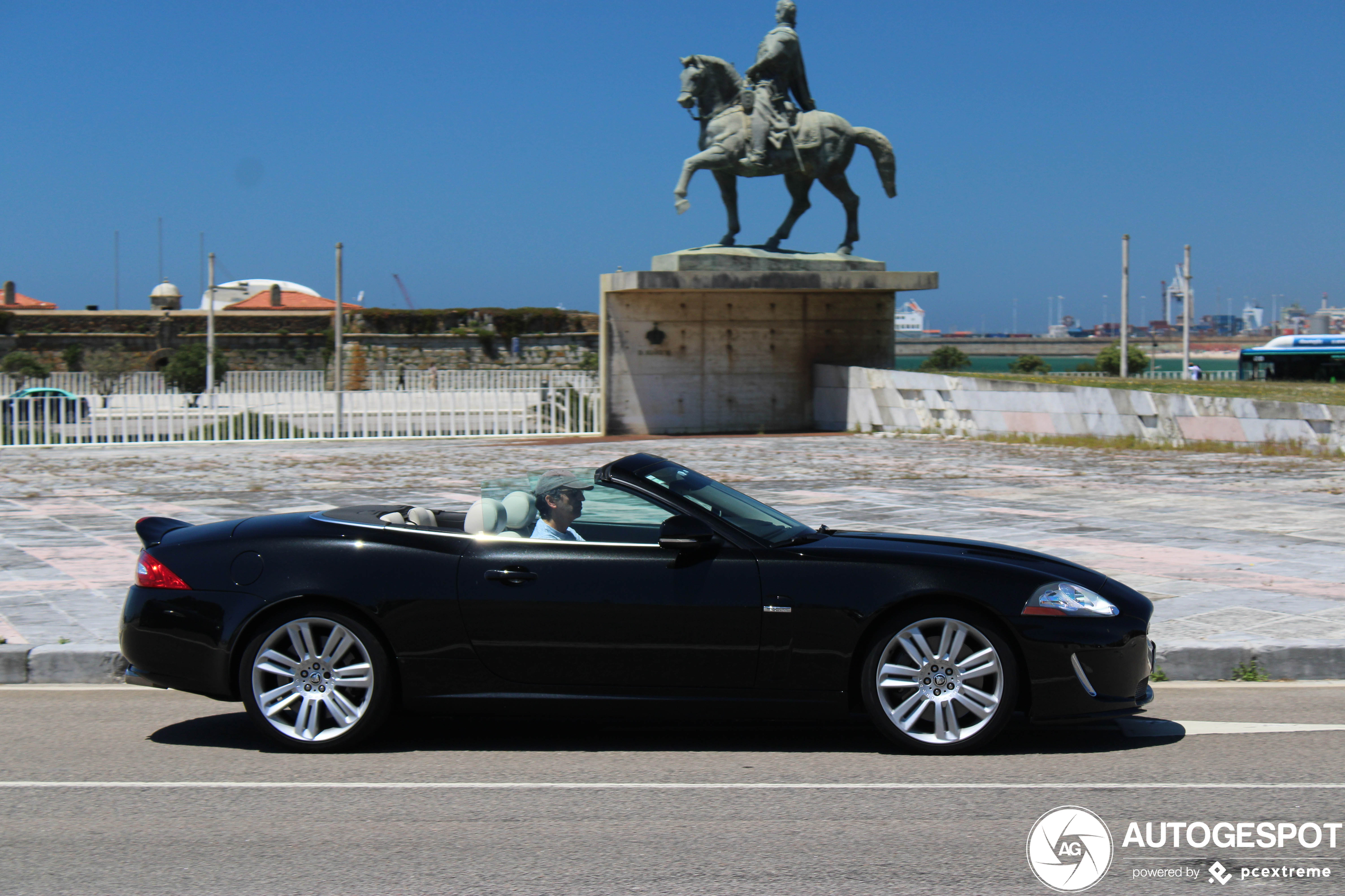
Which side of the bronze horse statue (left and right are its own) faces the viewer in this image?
left

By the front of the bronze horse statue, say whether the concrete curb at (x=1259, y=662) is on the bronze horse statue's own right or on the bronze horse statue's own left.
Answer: on the bronze horse statue's own left

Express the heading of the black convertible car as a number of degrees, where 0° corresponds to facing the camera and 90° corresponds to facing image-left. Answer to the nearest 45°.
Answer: approximately 270°

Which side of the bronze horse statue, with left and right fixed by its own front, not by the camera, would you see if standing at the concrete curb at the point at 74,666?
left

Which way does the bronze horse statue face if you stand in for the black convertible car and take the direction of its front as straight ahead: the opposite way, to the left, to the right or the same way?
the opposite way

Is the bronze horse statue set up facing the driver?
no

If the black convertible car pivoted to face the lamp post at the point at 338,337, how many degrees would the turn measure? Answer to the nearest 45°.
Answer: approximately 90° to its left

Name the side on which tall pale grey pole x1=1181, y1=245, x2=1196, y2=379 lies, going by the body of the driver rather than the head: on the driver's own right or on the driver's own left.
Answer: on the driver's own left

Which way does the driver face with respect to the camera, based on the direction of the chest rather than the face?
to the viewer's right

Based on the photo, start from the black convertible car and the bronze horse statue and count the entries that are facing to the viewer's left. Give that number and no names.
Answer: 1

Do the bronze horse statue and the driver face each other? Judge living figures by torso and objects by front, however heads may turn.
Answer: no

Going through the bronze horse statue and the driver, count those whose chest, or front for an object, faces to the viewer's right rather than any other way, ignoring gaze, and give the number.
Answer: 1

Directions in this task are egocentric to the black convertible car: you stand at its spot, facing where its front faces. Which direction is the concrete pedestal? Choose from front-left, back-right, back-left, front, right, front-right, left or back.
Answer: left

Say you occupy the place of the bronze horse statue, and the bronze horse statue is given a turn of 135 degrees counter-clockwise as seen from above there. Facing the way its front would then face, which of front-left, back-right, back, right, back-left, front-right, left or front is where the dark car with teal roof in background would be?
back-right

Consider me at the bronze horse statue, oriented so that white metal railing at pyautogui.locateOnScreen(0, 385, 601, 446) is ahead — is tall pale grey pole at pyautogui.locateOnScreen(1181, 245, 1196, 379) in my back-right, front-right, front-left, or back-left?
back-right

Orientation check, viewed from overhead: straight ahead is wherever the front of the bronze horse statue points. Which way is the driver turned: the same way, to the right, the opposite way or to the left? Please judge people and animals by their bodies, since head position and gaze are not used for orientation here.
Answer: the opposite way

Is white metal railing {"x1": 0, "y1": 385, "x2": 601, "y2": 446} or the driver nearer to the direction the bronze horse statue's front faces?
the white metal railing

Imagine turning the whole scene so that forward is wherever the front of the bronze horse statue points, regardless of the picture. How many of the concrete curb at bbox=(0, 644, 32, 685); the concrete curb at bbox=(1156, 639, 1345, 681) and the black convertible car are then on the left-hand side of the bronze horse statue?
3

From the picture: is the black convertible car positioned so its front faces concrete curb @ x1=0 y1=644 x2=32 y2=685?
no
